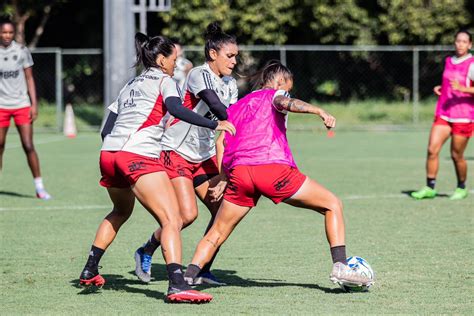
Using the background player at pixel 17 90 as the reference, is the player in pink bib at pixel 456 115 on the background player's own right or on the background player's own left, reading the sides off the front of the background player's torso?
on the background player's own left

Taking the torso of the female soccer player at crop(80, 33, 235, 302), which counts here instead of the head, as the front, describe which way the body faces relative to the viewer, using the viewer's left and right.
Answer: facing away from the viewer and to the right of the viewer

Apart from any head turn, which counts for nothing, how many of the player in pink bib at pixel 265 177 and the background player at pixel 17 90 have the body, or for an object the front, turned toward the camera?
1

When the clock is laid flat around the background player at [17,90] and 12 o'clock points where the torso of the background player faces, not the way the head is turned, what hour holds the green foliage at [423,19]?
The green foliage is roughly at 7 o'clock from the background player.

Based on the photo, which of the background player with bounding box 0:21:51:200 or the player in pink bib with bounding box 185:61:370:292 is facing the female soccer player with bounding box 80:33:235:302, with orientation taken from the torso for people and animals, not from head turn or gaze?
the background player

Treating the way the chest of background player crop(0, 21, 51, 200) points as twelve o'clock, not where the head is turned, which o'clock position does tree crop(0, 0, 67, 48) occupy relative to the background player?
The tree is roughly at 6 o'clock from the background player.

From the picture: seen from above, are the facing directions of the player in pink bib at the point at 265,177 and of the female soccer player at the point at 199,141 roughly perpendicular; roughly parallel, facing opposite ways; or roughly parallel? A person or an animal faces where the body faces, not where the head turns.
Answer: roughly perpendicular

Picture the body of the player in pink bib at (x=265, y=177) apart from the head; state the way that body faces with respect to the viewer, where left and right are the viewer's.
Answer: facing away from the viewer and to the right of the viewer

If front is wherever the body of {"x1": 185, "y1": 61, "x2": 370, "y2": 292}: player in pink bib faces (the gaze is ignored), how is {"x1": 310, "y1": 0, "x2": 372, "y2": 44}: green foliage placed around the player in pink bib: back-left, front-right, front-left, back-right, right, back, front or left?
front-left

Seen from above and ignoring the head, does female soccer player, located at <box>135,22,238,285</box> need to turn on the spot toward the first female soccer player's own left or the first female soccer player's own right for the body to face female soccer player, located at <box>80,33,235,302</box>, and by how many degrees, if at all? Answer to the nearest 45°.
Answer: approximately 90° to the first female soccer player's own right

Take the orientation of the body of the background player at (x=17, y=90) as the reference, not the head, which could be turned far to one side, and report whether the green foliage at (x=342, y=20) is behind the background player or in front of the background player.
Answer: behind

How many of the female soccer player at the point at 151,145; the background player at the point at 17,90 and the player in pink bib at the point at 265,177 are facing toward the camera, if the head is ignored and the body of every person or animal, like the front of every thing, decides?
1
